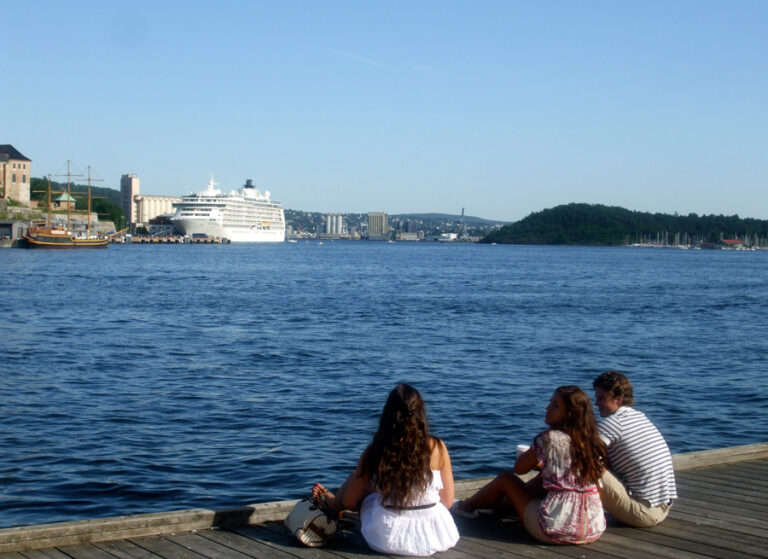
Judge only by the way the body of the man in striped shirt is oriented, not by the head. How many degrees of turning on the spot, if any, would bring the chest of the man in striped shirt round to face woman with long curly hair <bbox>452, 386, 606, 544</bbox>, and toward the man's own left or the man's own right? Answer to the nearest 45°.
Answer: approximately 90° to the man's own left

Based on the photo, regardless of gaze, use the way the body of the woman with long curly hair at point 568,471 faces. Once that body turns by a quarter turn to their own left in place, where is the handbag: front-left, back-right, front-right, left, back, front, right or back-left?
front-right

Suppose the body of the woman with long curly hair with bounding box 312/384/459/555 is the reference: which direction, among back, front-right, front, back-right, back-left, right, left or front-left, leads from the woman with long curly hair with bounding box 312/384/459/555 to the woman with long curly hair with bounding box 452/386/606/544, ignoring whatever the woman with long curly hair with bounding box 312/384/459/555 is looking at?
right

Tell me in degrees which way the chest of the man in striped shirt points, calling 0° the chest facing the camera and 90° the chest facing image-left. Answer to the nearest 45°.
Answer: approximately 135°

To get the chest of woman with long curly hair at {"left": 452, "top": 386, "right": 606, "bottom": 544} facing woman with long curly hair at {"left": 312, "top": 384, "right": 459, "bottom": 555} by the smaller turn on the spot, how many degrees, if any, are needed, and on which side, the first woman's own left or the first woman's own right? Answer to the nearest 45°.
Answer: approximately 45° to the first woman's own left

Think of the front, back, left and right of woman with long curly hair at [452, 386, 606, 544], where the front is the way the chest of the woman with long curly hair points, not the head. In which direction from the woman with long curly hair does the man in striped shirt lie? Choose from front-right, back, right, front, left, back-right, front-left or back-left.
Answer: right

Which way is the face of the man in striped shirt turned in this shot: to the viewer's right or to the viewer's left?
to the viewer's left

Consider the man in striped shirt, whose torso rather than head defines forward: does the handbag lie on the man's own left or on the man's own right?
on the man's own left

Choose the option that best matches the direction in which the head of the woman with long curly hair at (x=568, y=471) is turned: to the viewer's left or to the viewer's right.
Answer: to the viewer's left

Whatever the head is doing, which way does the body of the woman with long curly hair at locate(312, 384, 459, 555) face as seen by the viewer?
away from the camera

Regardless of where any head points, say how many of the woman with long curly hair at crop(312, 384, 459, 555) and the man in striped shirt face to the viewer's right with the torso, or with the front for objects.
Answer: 0

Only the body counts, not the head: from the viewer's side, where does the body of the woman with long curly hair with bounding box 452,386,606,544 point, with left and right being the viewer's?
facing away from the viewer and to the left of the viewer

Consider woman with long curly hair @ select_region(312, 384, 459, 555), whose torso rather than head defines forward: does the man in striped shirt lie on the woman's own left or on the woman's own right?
on the woman's own right

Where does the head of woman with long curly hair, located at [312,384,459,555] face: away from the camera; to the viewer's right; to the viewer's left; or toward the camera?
away from the camera
